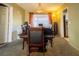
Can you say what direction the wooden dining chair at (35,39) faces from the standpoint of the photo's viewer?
facing away from the viewer
